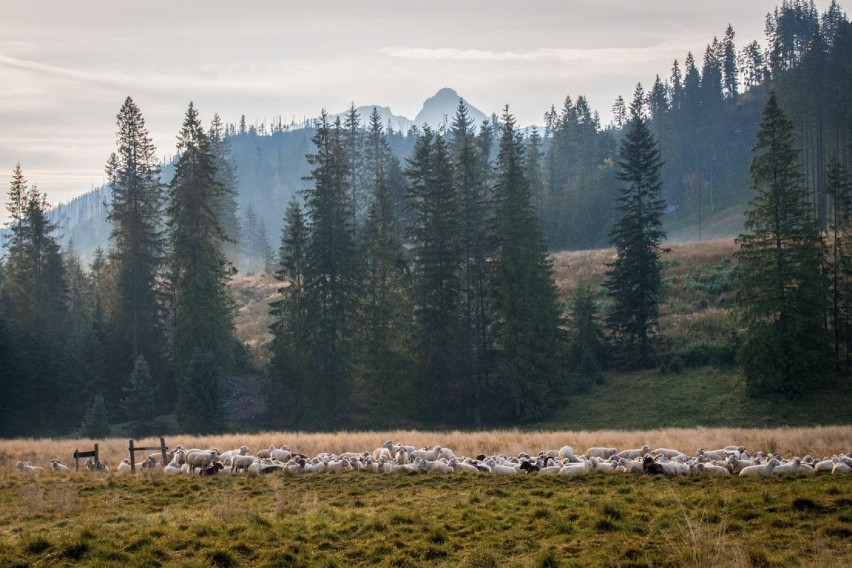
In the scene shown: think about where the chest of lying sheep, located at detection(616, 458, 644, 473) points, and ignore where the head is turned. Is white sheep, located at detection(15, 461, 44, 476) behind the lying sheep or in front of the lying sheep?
in front

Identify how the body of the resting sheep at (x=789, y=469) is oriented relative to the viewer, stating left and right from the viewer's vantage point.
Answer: facing to the right of the viewer

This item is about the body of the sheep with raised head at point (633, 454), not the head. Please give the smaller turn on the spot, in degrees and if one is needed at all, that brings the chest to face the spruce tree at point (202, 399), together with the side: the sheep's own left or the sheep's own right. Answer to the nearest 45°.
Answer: approximately 135° to the sheep's own left

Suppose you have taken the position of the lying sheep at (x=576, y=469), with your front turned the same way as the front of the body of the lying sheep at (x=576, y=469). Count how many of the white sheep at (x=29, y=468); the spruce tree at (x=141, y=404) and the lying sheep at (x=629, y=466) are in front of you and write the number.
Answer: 1

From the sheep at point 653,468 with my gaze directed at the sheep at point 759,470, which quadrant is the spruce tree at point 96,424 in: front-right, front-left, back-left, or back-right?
back-left

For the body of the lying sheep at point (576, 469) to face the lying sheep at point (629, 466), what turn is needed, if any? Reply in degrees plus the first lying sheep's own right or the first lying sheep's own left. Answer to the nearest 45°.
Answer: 0° — it already faces it
